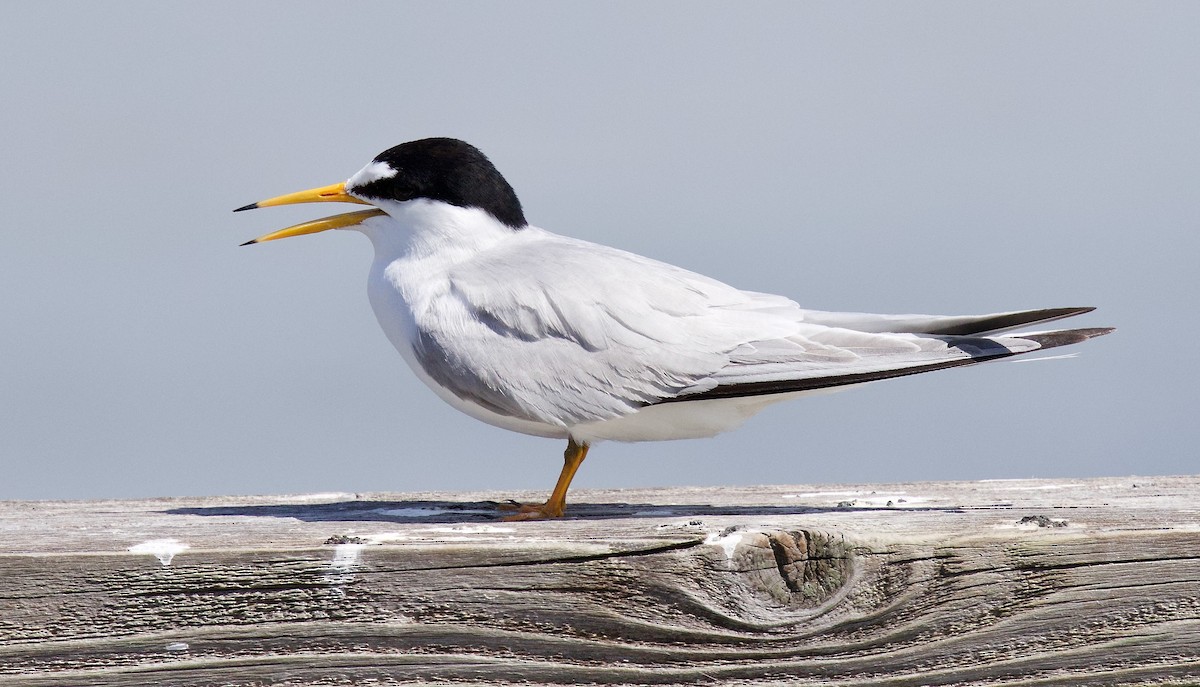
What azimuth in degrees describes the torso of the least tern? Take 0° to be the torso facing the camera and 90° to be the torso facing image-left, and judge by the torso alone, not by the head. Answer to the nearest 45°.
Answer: approximately 90°
